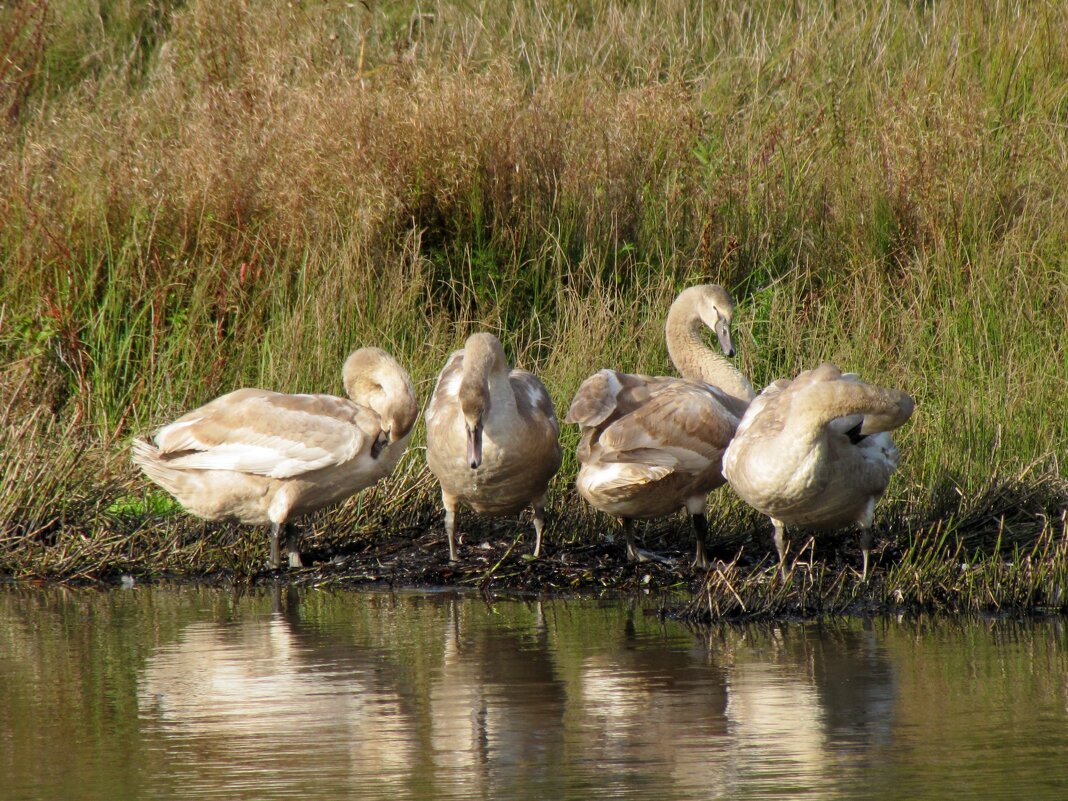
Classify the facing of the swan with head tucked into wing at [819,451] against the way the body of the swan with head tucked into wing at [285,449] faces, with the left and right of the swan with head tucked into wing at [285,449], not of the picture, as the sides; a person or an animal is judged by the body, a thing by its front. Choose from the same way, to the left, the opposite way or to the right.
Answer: to the right

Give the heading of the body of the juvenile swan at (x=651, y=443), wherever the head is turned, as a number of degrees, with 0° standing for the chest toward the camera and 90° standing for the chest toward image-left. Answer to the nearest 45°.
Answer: approximately 225°

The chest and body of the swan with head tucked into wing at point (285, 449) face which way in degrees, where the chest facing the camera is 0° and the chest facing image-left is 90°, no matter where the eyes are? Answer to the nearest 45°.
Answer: approximately 270°

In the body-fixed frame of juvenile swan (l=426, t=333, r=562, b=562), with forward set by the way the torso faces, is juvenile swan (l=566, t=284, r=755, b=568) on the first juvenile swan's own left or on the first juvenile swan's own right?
on the first juvenile swan's own left

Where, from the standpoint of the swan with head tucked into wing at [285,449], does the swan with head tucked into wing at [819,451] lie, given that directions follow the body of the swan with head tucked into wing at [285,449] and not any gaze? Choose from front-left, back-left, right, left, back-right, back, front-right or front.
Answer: front-right

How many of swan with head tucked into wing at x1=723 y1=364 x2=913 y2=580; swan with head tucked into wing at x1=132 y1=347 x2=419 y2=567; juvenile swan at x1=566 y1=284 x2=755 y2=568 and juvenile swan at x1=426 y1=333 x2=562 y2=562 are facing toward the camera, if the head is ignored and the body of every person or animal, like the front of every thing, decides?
2
